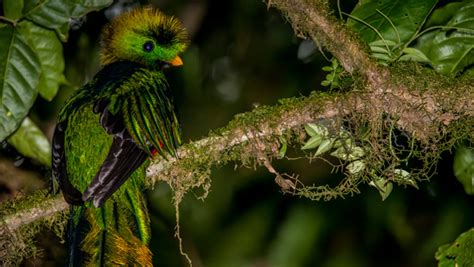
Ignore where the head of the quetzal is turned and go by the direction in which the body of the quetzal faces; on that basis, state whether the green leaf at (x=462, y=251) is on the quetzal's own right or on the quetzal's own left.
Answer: on the quetzal's own right

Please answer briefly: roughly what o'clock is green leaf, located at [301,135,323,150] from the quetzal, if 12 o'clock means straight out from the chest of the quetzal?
The green leaf is roughly at 2 o'clock from the quetzal.

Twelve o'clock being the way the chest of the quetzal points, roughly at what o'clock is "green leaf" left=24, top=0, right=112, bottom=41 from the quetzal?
The green leaf is roughly at 10 o'clock from the quetzal.

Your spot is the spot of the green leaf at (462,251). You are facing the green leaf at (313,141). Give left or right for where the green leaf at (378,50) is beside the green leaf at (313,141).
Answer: right

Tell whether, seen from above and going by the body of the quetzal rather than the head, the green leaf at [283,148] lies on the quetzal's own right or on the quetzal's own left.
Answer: on the quetzal's own right

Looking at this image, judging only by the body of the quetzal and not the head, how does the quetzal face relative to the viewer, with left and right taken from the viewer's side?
facing away from the viewer and to the right of the viewer

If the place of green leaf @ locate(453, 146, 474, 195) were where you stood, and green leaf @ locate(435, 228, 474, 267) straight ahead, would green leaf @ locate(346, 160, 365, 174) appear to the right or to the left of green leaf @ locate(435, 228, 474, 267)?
right

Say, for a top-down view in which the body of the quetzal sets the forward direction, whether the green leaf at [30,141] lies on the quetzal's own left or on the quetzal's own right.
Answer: on the quetzal's own left

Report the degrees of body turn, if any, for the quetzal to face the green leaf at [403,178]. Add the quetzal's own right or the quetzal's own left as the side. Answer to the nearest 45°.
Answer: approximately 45° to the quetzal's own right

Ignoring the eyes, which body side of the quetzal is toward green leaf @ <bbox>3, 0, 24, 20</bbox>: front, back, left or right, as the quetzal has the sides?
left
